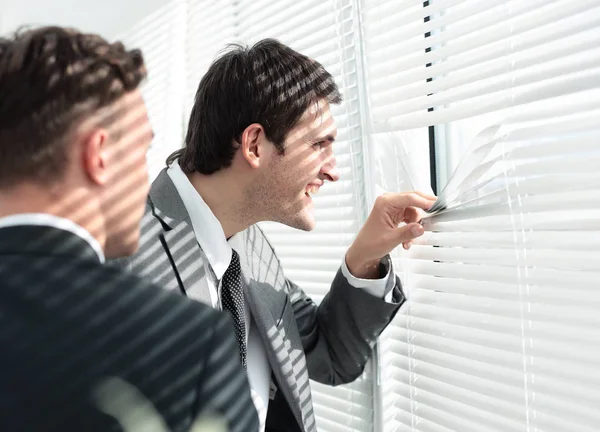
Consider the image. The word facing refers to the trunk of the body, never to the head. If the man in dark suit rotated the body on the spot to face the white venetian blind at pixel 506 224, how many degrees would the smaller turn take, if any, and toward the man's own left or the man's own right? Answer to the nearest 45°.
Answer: approximately 45° to the man's own right

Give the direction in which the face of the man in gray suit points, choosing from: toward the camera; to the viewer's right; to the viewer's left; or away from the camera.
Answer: to the viewer's right

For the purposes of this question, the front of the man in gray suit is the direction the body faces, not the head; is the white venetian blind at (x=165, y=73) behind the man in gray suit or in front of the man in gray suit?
behind

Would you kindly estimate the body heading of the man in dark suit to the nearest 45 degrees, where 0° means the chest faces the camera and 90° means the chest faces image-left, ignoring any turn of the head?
approximately 225°

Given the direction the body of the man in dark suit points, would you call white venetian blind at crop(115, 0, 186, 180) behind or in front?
in front

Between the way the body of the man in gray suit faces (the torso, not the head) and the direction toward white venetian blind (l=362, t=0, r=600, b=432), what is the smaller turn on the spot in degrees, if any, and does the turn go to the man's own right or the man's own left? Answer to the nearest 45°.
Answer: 0° — they already face it
